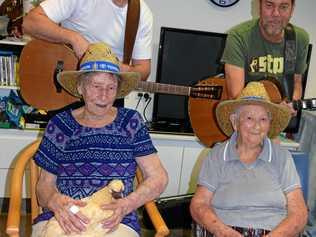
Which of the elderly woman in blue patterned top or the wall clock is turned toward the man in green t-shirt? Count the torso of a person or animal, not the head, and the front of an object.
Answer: the wall clock

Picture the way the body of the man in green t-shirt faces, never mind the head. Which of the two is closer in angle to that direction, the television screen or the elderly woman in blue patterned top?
the elderly woman in blue patterned top

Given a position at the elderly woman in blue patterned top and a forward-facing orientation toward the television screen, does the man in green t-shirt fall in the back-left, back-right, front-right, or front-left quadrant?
front-right

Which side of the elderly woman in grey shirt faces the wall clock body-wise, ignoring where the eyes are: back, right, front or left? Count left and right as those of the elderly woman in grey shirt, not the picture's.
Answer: back

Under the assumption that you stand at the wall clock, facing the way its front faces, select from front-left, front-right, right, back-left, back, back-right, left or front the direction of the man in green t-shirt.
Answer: front

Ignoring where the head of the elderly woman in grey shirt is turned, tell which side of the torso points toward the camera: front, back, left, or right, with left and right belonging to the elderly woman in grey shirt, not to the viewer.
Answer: front

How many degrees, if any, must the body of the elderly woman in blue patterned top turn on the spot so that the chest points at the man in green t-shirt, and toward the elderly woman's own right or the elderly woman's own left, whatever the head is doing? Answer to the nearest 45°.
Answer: approximately 135° to the elderly woman's own left

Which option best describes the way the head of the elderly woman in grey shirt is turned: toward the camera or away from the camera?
toward the camera

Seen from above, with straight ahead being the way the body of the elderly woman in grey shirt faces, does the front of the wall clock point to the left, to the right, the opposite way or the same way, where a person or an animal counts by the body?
the same way

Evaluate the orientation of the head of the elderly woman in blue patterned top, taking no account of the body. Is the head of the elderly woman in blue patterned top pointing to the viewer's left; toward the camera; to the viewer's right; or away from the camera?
toward the camera

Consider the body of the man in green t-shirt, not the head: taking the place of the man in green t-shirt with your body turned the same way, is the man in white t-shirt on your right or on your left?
on your right

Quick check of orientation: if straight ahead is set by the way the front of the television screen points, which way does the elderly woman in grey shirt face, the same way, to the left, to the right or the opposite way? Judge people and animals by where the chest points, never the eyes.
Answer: the same way

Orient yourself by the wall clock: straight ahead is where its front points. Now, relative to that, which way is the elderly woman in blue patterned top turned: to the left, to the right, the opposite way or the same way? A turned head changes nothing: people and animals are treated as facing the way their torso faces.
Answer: the same way

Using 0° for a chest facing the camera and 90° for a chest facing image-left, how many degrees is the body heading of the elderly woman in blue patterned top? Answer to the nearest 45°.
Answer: approximately 0°

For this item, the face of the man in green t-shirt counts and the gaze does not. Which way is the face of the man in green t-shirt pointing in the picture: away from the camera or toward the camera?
toward the camera

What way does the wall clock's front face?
toward the camera

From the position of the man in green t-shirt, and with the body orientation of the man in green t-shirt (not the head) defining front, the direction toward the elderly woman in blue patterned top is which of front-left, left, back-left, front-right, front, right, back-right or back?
front-right

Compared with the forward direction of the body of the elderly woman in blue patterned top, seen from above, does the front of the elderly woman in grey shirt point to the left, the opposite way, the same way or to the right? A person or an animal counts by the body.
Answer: the same way
